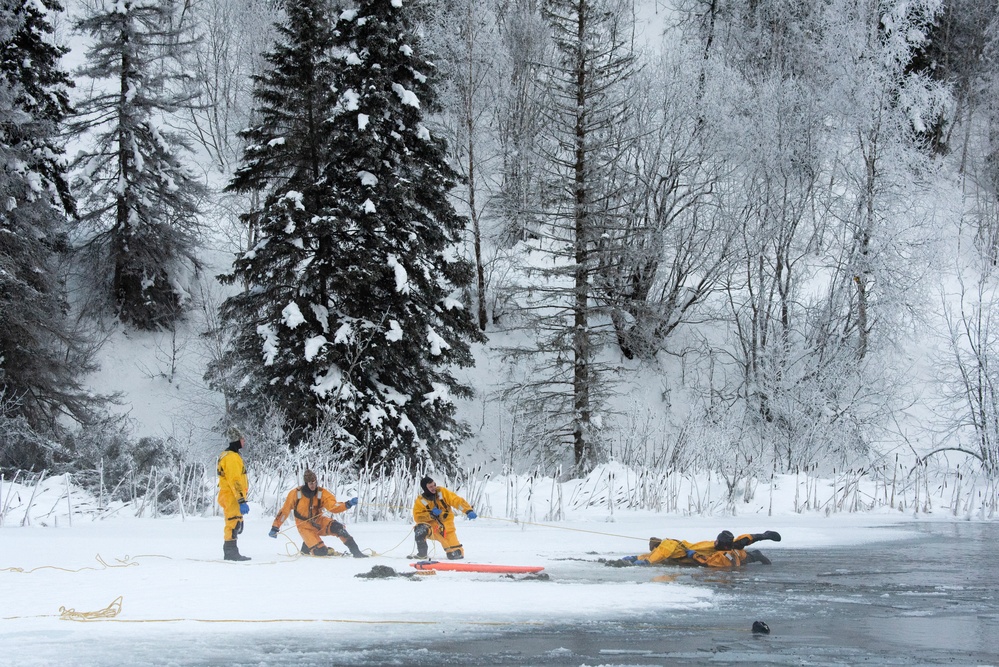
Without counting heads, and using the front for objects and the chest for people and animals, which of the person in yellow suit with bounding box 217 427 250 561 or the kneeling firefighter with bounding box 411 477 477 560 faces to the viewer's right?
the person in yellow suit

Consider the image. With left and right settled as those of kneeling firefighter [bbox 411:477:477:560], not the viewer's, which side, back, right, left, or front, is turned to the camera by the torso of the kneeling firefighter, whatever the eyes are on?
front

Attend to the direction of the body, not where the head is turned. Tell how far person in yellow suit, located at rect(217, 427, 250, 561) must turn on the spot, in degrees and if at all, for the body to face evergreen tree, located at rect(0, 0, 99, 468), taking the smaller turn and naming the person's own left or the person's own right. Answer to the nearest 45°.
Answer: approximately 90° to the person's own left

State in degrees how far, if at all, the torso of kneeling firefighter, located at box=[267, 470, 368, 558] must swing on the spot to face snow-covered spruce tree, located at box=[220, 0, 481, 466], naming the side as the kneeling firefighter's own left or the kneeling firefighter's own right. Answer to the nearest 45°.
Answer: approximately 135° to the kneeling firefighter's own left

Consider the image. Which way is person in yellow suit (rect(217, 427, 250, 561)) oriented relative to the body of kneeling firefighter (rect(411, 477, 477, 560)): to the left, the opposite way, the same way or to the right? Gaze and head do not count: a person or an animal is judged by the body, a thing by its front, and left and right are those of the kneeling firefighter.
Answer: to the left

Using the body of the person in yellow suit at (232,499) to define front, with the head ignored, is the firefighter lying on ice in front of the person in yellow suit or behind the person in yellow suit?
in front

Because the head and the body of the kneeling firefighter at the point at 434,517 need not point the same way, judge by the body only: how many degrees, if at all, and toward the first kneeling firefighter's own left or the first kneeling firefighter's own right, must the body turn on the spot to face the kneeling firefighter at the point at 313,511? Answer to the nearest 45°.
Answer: approximately 90° to the first kneeling firefighter's own right

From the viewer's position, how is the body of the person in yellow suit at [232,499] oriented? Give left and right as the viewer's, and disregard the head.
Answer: facing to the right of the viewer

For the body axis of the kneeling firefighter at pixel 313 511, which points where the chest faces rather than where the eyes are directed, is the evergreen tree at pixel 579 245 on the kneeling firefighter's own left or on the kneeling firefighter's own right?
on the kneeling firefighter's own left

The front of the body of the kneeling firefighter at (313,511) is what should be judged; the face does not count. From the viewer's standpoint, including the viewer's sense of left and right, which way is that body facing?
facing the viewer and to the right of the viewer

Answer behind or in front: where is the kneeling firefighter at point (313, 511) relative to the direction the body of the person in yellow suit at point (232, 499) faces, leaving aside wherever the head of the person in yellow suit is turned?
in front

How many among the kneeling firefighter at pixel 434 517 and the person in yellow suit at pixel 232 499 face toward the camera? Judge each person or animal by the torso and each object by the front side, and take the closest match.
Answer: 1

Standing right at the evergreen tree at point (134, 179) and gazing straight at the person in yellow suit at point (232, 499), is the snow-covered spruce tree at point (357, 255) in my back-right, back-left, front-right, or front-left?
front-left
